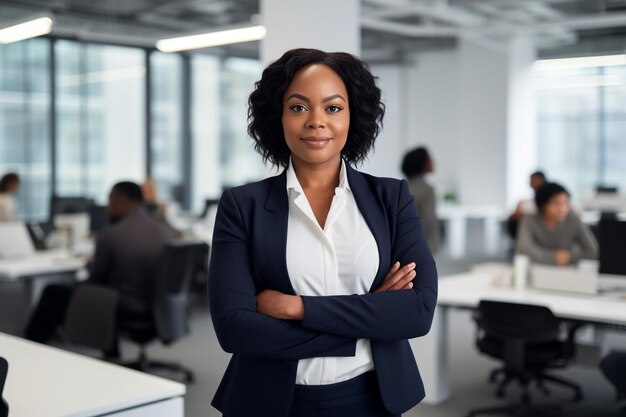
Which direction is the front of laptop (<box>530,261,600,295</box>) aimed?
away from the camera

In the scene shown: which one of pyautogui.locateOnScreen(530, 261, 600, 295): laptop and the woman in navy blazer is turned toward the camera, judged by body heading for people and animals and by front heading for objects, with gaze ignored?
the woman in navy blazer

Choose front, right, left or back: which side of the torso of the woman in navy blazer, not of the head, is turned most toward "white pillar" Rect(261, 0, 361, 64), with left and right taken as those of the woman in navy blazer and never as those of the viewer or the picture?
back

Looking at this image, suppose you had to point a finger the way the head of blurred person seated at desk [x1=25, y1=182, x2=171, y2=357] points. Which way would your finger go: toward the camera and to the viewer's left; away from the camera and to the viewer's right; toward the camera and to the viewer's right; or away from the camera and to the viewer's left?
away from the camera and to the viewer's left

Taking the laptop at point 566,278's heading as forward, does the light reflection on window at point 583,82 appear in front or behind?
in front

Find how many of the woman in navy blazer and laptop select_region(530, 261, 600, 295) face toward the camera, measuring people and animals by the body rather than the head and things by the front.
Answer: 1

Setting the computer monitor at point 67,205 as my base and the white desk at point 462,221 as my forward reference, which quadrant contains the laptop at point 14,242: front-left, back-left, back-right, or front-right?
back-right

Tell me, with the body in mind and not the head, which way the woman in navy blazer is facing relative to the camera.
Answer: toward the camera
